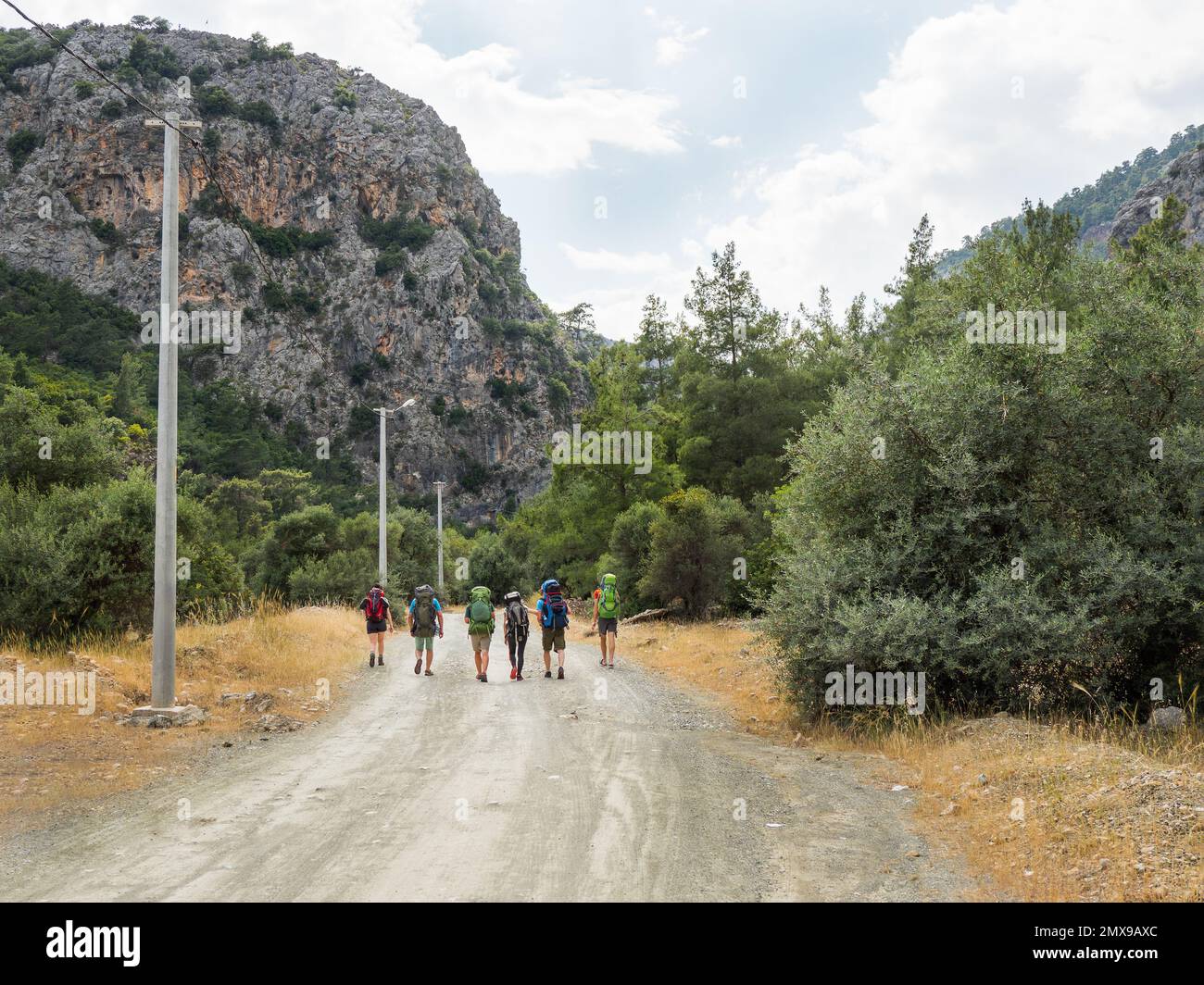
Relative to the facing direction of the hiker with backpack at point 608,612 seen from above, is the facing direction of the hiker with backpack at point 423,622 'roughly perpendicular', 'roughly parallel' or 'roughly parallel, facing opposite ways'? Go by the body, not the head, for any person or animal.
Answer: roughly parallel

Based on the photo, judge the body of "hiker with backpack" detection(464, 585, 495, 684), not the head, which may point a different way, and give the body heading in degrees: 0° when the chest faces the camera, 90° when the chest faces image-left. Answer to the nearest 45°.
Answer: approximately 180°

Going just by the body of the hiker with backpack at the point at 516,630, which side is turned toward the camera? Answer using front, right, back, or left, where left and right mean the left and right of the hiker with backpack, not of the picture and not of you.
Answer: back

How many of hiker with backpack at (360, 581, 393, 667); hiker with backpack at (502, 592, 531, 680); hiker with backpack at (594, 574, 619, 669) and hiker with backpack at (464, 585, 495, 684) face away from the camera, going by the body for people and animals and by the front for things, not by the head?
4

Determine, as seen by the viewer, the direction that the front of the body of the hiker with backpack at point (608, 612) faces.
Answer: away from the camera

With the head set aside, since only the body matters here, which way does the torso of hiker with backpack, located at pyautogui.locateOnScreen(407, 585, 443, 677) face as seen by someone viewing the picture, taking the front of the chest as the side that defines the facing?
away from the camera

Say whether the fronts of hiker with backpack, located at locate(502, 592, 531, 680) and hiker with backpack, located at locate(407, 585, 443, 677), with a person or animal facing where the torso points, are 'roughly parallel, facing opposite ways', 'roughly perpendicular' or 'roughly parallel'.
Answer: roughly parallel

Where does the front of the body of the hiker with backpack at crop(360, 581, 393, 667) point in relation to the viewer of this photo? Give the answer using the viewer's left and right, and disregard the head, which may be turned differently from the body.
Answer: facing away from the viewer

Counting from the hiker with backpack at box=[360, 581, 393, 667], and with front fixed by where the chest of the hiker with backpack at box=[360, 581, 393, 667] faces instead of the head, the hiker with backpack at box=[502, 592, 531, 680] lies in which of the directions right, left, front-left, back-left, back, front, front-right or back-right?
back-right
